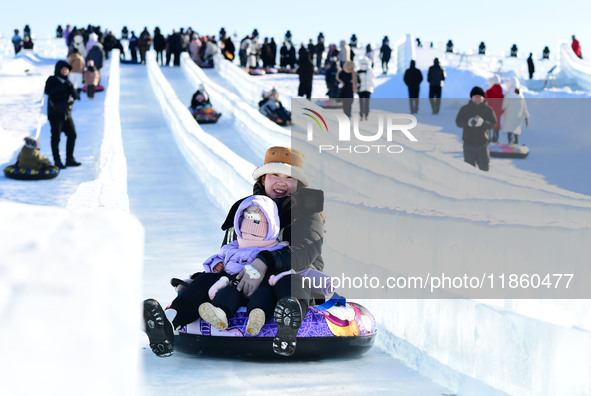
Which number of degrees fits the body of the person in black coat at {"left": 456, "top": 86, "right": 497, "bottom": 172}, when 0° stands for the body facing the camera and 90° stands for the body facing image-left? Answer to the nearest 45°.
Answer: approximately 0°

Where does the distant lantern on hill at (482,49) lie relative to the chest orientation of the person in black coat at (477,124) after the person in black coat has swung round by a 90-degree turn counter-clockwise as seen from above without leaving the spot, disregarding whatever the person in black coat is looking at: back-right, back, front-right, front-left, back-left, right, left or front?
left

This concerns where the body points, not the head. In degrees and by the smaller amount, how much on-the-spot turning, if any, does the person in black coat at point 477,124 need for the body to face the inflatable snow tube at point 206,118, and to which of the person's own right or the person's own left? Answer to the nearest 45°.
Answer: approximately 135° to the person's own right
